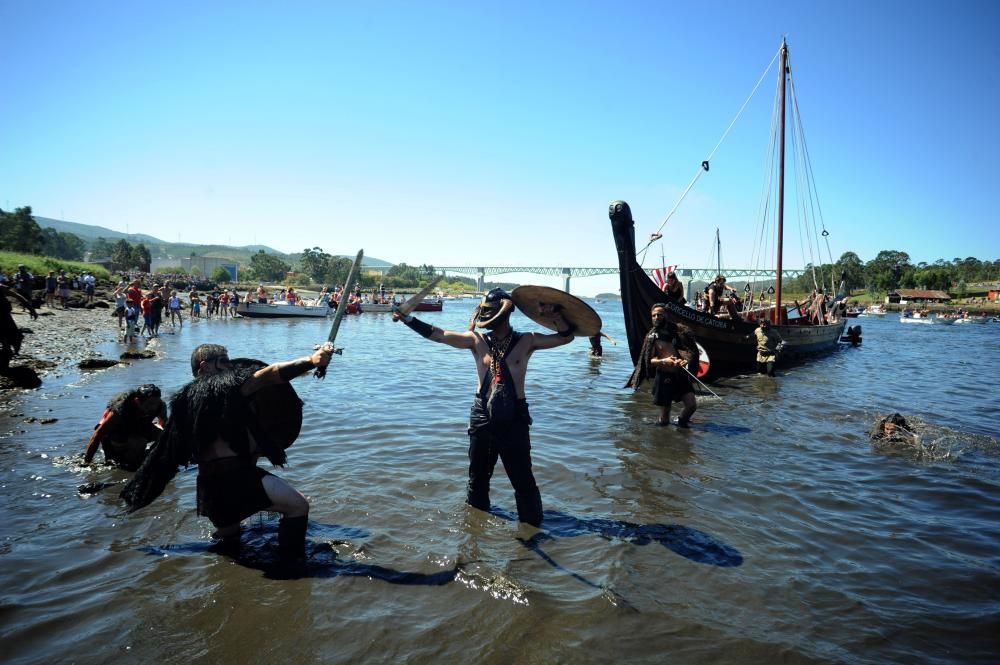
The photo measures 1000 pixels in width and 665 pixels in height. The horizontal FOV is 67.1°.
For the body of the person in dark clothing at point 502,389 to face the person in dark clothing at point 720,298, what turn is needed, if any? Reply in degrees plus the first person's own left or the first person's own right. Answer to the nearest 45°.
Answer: approximately 135° to the first person's own left

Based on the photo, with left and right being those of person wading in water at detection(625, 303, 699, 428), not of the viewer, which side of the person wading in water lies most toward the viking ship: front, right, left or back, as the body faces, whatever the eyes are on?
back

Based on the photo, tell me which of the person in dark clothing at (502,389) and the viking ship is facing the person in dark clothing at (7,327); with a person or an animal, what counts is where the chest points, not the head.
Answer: the viking ship

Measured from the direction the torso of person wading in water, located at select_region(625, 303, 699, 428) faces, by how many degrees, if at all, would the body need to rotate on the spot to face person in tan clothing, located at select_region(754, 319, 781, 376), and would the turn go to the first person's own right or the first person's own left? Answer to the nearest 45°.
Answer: approximately 180°

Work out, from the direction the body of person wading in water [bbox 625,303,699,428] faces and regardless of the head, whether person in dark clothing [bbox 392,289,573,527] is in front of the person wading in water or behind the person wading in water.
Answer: in front

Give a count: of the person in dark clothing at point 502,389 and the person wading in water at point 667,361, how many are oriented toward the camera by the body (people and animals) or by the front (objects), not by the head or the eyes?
2

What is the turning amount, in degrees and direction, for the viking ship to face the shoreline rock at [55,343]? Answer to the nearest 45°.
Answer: approximately 45° to its right

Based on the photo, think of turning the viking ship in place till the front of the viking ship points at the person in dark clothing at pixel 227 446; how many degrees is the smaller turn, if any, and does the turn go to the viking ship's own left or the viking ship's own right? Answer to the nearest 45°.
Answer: approximately 45° to the viking ship's own left

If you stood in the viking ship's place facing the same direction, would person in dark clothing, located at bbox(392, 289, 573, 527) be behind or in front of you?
in front
